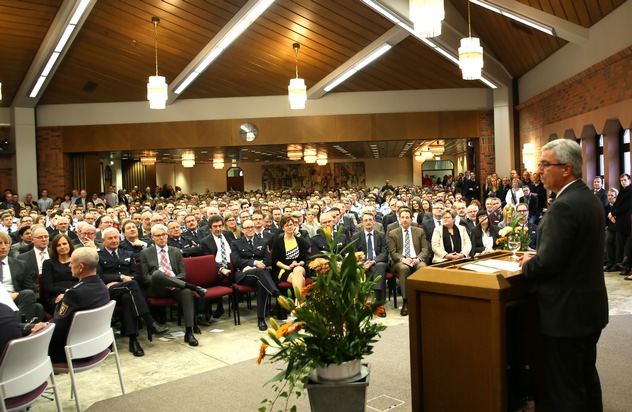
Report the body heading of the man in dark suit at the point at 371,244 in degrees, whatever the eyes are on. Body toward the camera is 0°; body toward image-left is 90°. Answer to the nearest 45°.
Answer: approximately 0°

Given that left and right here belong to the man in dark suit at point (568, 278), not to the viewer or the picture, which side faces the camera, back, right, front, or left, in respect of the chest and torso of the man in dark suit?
left

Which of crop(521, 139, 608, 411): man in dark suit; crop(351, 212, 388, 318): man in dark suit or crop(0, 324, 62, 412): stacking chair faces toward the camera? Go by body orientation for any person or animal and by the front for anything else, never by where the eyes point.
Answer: crop(351, 212, 388, 318): man in dark suit

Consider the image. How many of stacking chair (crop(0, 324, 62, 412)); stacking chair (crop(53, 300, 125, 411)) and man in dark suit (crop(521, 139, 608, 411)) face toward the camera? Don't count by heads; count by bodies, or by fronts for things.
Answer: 0

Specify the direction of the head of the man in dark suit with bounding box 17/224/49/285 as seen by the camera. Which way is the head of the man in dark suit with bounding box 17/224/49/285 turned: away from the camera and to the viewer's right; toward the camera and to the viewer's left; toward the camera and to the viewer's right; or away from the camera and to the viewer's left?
toward the camera and to the viewer's right

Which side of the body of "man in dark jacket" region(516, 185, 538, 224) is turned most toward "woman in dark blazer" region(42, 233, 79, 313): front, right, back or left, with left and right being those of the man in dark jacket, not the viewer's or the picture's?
front

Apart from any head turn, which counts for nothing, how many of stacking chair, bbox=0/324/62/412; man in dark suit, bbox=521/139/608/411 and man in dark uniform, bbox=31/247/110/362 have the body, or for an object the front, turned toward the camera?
0

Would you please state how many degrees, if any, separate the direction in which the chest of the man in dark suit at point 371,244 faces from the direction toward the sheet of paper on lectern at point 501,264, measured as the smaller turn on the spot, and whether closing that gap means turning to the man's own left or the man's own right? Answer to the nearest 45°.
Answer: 0° — they already face it

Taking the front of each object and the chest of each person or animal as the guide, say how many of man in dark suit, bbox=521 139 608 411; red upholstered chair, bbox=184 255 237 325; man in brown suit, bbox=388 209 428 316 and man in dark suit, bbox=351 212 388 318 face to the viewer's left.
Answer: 1

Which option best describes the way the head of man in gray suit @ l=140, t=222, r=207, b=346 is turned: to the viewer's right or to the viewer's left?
to the viewer's right
